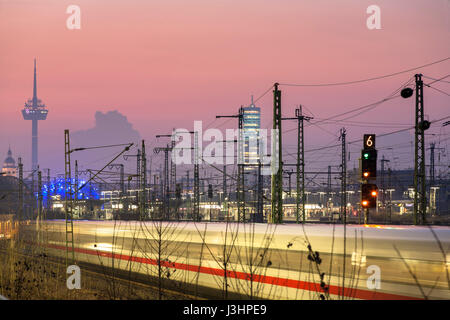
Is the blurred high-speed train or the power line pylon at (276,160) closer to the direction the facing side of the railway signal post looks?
the blurred high-speed train

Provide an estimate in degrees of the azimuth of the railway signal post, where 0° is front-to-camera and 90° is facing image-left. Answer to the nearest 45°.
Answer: approximately 0°

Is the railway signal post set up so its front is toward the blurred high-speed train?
yes

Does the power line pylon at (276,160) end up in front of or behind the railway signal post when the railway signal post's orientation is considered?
behind
